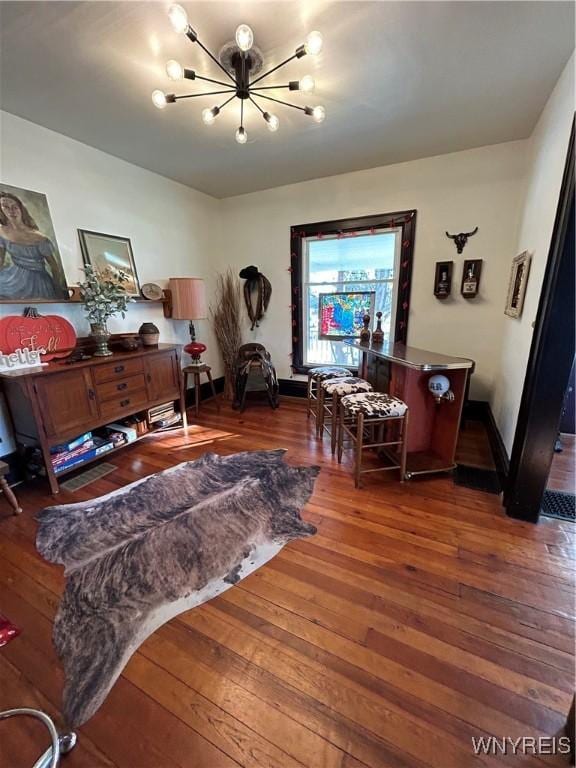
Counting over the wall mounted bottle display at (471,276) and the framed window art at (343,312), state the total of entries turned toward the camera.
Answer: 2

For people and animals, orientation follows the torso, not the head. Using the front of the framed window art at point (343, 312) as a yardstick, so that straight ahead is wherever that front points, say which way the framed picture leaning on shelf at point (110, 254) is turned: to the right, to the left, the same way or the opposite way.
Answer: to the left

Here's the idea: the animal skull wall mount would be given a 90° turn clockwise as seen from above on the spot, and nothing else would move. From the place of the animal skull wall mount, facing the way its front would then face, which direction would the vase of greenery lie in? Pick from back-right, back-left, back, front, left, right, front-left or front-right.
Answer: front-left

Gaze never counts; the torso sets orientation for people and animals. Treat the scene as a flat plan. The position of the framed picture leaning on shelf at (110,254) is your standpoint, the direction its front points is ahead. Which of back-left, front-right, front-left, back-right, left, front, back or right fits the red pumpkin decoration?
right

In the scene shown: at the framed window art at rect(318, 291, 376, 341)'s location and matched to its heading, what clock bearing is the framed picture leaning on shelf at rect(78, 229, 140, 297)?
The framed picture leaning on shelf is roughly at 2 o'clock from the framed window art.

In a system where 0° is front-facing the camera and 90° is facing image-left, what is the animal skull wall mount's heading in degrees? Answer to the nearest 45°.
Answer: approximately 0°

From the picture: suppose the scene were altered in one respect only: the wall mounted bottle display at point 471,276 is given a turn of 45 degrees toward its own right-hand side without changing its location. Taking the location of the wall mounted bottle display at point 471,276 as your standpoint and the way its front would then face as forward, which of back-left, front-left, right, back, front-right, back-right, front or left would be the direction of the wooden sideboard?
front

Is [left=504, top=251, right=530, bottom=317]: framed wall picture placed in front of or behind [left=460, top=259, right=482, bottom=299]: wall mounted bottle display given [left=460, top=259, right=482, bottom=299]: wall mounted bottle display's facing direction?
in front

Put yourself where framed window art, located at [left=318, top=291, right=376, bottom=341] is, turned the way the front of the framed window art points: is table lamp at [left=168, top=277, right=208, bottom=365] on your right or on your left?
on your right

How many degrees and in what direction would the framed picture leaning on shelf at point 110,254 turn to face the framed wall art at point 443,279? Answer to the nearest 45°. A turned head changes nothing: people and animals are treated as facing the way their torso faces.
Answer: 0° — it already faces it

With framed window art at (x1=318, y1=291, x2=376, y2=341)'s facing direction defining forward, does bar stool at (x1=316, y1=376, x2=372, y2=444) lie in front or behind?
in front

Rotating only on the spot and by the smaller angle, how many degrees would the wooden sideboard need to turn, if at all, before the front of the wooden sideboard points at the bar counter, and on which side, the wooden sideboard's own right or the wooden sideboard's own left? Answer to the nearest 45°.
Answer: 0° — it already faces it

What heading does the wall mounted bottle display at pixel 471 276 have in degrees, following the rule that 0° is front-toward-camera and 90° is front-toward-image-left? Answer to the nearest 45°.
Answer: approximately 0°
